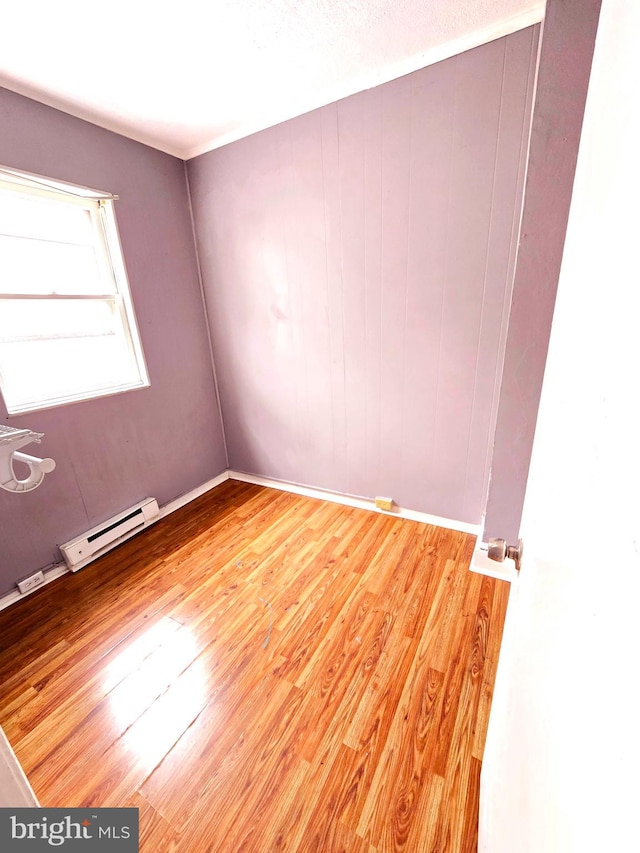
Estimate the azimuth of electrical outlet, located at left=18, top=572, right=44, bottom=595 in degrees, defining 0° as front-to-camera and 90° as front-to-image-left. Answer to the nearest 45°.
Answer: approximately 315°

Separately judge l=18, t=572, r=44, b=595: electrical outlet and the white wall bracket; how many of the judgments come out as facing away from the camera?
0

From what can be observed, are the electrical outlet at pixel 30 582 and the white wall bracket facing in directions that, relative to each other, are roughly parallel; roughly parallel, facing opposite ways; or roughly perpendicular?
roughly parallel

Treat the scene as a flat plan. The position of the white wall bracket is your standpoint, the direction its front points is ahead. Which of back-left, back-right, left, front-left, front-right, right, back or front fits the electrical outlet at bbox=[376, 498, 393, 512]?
front-left

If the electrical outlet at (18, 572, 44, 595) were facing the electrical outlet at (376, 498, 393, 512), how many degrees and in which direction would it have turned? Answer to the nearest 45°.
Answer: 0° — it already faces it

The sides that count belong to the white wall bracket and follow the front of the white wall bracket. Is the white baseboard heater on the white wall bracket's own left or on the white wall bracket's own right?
on the white wall bracket's own left

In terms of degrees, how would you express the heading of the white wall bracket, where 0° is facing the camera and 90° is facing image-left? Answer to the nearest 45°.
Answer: approximately 315°
